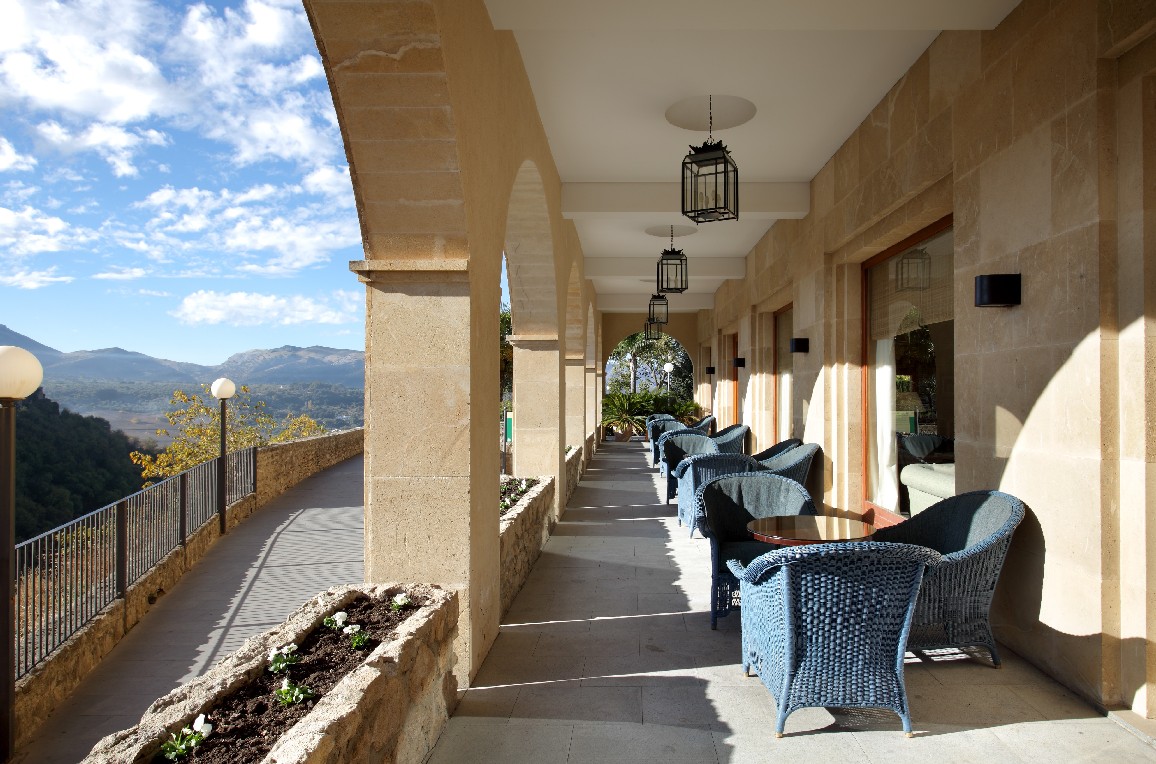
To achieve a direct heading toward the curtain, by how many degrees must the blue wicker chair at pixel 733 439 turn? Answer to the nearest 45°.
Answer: approximately 135° to its left

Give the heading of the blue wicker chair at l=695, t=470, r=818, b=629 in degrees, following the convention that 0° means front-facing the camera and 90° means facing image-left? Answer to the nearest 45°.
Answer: approximately 315°

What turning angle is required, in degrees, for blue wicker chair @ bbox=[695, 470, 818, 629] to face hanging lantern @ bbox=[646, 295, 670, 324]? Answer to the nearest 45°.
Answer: approximately 135° to its left

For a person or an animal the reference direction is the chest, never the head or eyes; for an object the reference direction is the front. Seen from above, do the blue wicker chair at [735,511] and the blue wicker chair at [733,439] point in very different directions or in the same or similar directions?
very different directions

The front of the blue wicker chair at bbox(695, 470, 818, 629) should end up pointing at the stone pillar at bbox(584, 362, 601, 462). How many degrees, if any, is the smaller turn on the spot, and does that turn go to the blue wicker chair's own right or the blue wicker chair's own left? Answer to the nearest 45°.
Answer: approximately 135° to the blue wicker chair's own left

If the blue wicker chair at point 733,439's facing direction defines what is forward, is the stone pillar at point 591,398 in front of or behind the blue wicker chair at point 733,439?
in front

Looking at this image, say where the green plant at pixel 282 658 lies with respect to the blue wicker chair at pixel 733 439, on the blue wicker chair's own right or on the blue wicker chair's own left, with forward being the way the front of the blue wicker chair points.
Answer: on the blue wicker chair's own left

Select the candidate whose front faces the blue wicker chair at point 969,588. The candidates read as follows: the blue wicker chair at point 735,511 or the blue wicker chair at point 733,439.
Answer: the blue wicker chair at point 735,511
